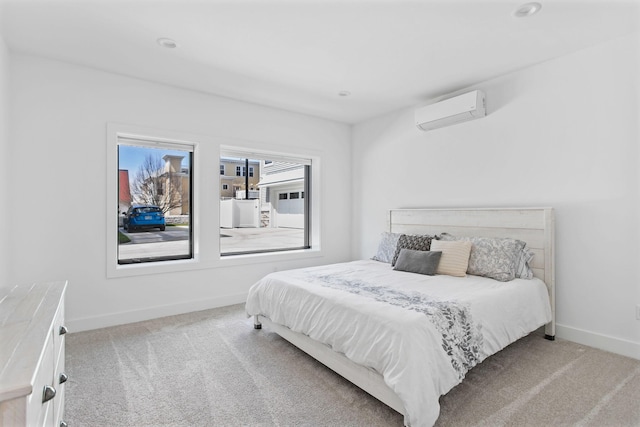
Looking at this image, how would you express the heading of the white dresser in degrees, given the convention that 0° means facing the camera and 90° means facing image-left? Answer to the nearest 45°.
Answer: approximately 270°

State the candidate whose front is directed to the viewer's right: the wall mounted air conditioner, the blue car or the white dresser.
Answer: the white dresser

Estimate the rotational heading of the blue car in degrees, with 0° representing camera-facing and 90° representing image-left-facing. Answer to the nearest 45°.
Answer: approximately 135°

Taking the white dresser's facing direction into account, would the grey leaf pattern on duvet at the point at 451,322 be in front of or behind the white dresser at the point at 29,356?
in front

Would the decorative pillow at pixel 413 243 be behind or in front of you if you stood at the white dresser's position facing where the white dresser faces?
in front

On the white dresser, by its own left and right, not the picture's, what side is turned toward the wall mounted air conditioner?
front

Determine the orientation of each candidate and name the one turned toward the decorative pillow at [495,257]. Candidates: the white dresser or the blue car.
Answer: the white dresser

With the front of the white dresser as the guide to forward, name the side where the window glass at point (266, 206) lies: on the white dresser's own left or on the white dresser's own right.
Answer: on the white dresser's own left

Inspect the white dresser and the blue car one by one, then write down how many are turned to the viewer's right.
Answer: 1
